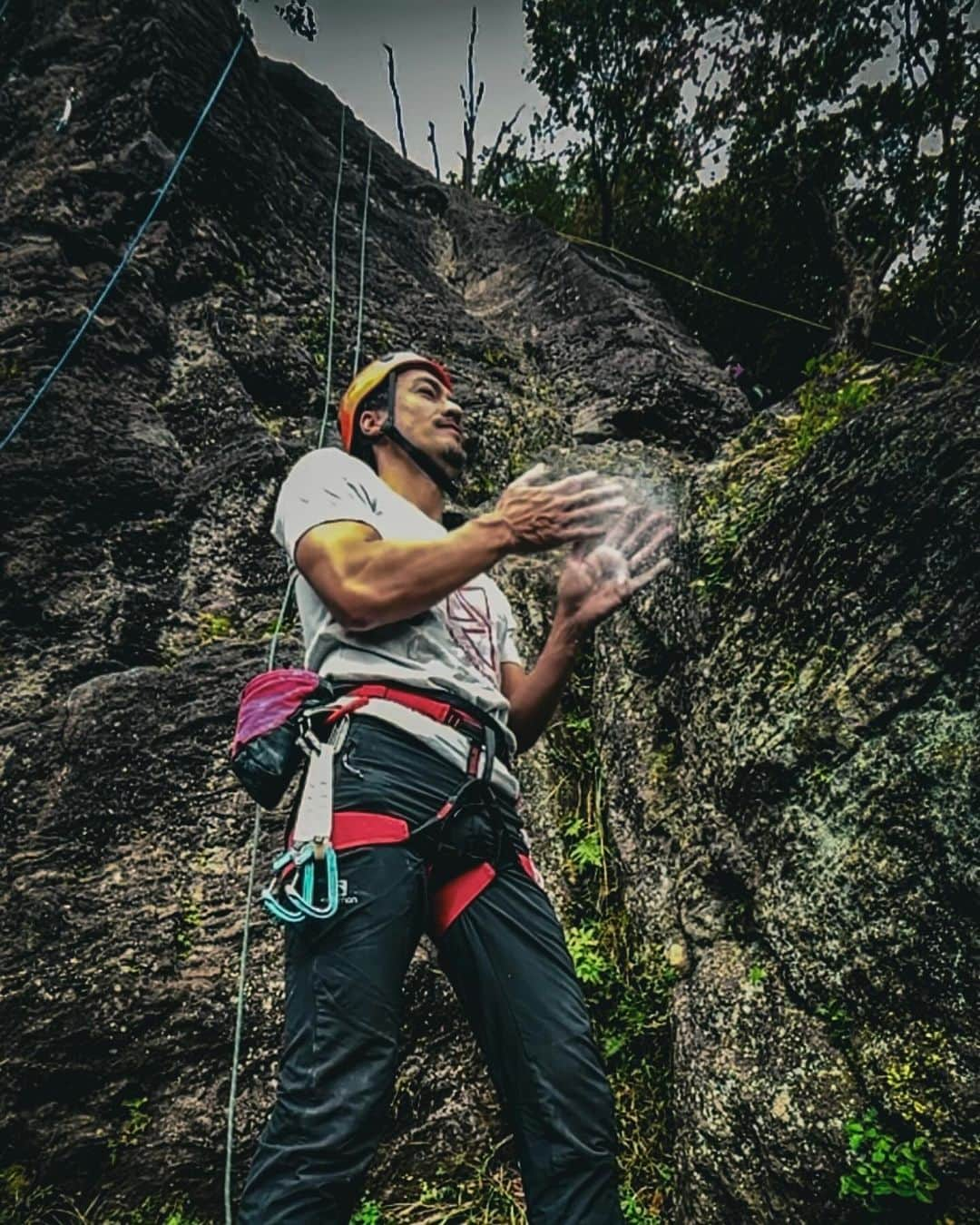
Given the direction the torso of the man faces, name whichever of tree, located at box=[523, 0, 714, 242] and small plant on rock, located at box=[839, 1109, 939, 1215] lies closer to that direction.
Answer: the small plant on rock

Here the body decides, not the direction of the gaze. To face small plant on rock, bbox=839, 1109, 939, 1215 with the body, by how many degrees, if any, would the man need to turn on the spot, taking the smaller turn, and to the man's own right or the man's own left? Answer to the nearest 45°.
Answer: approximately 45° to the man's own left

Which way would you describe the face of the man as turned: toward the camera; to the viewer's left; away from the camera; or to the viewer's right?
to the viewer's right

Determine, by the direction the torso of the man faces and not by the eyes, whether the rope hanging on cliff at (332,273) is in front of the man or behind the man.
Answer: behind

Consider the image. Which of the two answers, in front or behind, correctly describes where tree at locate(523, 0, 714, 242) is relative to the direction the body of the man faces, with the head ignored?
behind

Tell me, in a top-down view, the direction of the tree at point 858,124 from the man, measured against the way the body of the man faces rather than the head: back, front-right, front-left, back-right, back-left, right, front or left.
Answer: back-left

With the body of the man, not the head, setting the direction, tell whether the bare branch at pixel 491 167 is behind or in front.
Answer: behind

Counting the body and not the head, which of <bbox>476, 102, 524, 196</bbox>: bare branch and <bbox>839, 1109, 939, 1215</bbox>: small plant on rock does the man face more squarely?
the small plant on rock

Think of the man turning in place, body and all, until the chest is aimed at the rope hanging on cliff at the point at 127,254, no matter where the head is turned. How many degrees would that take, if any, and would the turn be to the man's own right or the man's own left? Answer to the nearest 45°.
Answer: approximately 180°

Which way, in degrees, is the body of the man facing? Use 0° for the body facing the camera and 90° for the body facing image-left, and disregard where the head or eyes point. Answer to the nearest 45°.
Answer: approximately 315°
